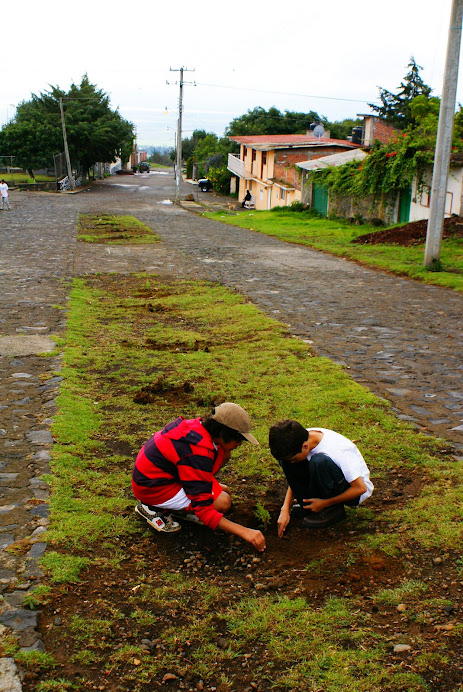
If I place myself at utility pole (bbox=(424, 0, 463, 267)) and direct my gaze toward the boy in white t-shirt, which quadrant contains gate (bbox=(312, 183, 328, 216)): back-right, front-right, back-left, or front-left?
back-right

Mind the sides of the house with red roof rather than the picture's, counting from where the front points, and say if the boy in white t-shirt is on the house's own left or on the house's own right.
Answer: on the house's own left

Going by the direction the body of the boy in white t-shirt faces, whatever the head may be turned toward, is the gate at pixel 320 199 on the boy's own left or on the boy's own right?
on the boy's own right

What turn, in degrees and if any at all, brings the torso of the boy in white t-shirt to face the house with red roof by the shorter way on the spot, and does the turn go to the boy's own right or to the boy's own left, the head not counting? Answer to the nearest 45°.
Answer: approximately 135° to the boy's own right

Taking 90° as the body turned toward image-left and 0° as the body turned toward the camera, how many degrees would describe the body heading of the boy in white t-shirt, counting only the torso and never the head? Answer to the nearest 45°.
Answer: approximately 45°

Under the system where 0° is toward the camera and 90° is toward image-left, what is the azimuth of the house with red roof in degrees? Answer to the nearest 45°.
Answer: approximately 45°

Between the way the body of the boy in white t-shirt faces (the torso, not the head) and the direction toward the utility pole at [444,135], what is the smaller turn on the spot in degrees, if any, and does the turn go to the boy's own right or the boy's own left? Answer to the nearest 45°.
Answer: approximately 135° to the boy's own right
